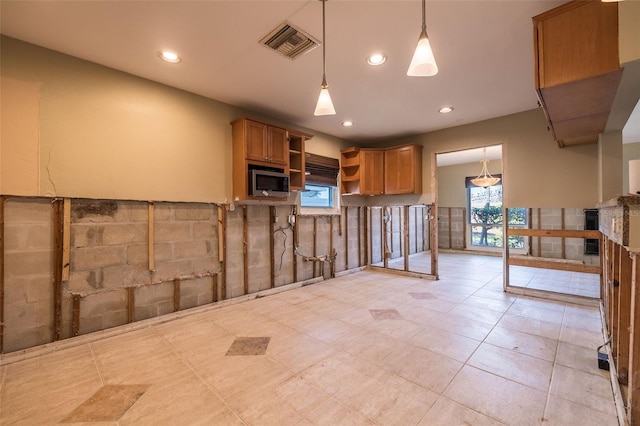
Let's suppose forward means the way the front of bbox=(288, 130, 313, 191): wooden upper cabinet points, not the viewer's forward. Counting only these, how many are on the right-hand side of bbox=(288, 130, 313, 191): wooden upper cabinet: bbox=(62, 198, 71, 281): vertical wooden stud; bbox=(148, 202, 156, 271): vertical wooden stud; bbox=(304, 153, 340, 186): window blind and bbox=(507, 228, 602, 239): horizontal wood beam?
2

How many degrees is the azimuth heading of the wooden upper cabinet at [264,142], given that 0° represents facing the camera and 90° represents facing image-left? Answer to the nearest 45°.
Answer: approximately 315°

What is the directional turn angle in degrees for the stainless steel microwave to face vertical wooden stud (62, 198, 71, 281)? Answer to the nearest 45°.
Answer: approximately 90° to its right

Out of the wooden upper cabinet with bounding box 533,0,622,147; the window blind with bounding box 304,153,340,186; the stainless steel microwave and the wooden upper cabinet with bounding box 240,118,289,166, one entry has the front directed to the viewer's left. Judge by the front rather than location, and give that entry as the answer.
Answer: the wooden upper cabinet with bounding box 533,0,622,147

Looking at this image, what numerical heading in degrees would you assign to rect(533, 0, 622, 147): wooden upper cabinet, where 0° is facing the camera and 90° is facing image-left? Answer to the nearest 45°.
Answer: approximately 90°

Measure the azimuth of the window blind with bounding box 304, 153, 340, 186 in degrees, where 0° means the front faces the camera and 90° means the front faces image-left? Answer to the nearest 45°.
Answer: approximately 315°

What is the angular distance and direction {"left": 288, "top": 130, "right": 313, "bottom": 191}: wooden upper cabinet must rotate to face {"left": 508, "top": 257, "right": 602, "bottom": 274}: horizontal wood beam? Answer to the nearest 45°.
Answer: approximately 45° to its left

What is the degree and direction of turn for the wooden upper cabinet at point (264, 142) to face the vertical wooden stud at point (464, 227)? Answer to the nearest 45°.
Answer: approximately 90° to its left

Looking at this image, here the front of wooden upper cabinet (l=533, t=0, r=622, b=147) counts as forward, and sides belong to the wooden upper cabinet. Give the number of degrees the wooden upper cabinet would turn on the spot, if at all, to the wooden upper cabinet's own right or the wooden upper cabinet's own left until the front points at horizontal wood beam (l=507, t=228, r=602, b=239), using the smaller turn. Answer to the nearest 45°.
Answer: approximately 90° to the wooden upper cabinet's own right
